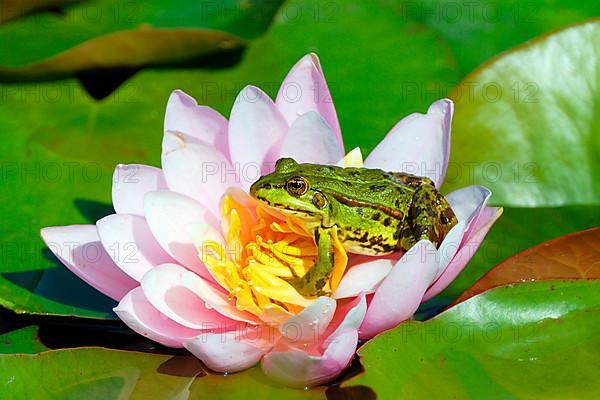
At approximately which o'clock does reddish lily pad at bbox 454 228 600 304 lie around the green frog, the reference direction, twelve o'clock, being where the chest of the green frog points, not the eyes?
The reddish lily pad is roughly at 6 o'clock from the green frog.

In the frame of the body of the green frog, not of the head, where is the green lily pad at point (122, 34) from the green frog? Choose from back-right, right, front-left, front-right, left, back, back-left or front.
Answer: front-right

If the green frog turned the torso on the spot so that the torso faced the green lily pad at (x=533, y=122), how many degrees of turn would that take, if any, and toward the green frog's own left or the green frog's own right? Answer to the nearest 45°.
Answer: approximately 135° to the green frog's own right

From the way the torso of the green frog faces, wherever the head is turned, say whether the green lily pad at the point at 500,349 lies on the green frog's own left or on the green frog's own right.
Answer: on the green frog's own left

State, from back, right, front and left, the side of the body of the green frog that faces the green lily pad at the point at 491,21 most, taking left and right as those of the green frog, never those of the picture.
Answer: right

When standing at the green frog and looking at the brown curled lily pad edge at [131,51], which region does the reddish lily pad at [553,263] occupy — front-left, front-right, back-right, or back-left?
back-right

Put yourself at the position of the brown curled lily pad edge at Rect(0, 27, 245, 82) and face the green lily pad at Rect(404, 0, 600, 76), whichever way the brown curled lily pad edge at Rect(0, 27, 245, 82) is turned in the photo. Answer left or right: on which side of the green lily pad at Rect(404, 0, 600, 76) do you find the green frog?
right

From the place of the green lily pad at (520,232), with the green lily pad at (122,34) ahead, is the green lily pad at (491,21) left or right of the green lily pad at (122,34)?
right

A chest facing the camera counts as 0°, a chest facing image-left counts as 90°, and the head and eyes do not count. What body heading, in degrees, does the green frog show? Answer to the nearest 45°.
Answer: approximately 90°

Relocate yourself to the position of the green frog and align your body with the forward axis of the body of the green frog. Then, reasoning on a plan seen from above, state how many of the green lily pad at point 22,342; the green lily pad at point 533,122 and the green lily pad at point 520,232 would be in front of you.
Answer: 1

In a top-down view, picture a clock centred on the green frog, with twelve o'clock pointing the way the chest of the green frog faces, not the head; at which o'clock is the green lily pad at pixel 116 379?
The green lily pad is roughly at 11 o'clock from the green frog.

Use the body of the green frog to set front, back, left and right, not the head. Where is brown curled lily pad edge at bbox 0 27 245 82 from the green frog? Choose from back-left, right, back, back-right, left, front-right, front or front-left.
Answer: front-right

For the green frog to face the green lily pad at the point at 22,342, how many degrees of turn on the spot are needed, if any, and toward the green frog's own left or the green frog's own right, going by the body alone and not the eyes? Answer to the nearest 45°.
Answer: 0° — it already faces it
